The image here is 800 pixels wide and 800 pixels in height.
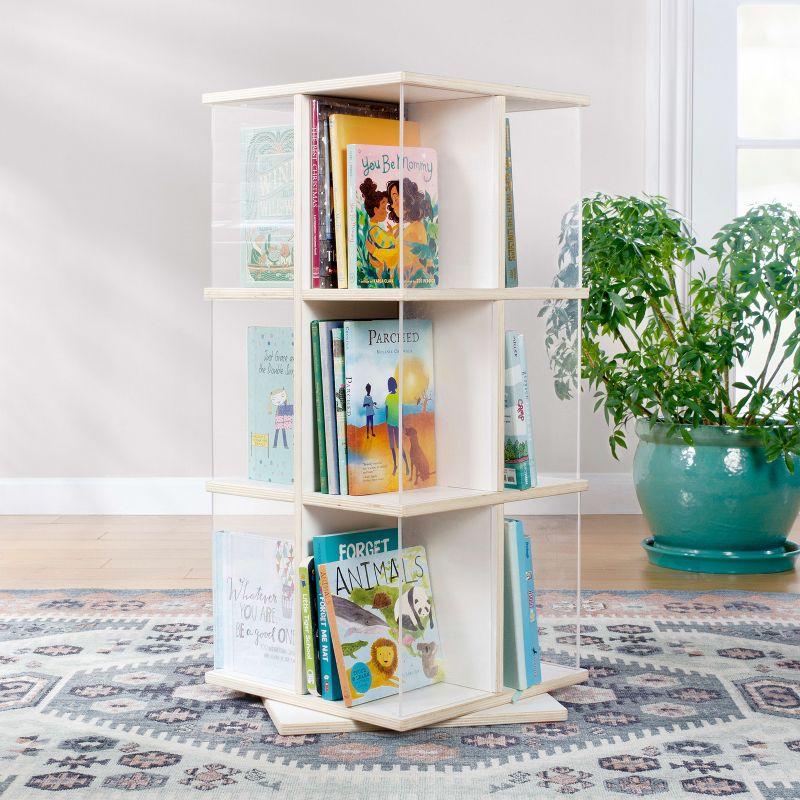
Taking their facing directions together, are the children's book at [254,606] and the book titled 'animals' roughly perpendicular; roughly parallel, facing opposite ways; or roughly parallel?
roughly perpendicular

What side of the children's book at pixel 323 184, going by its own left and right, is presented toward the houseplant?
left

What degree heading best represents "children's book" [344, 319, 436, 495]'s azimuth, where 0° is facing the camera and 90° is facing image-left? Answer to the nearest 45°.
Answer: approximately 315°

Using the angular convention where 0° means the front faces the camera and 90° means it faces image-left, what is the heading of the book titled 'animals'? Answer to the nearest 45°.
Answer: approximately 315°

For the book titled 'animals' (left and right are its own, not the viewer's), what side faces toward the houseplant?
left

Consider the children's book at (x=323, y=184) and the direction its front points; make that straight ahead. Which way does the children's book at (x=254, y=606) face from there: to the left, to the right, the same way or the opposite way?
to the right
